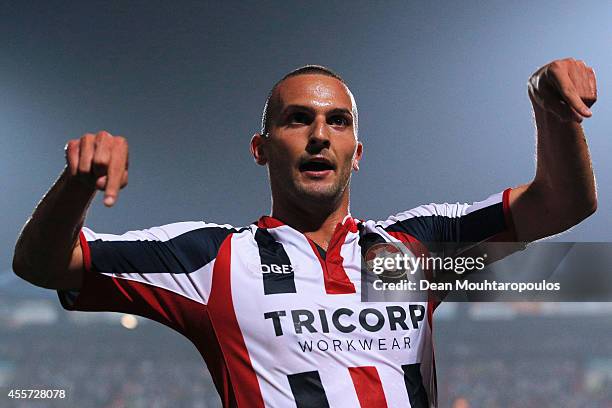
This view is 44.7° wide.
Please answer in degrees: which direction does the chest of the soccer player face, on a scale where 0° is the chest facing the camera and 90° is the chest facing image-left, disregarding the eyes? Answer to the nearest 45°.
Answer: approximately 0°
